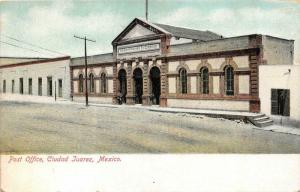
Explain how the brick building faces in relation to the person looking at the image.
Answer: facing the viewer and to the left of the viewer

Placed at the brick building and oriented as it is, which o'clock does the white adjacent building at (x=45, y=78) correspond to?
The white adjacent building is roughly at 2 o'clock from the brick building.

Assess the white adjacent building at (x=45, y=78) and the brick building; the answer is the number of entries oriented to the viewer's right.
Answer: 0

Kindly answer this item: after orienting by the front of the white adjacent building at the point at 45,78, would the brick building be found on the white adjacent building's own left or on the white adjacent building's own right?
on the white adjacent building's own left
